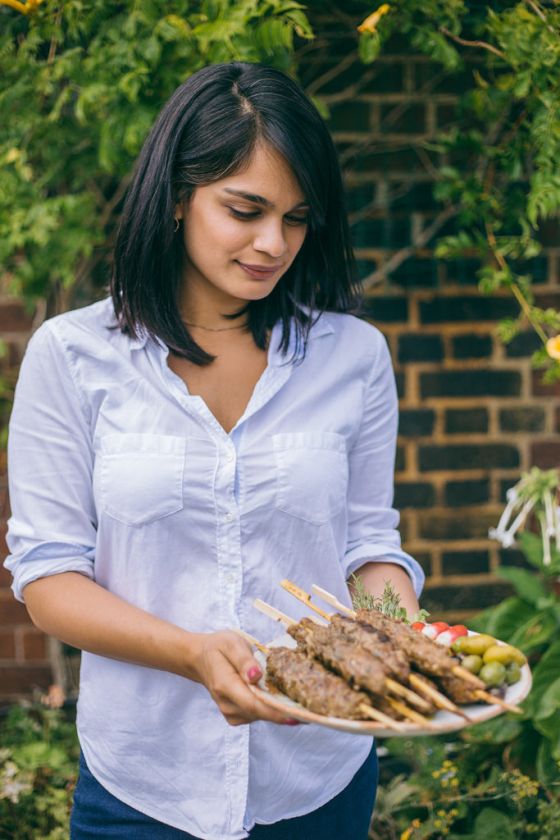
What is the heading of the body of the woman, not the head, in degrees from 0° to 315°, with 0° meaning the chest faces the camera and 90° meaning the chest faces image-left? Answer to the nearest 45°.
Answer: approximately 0°

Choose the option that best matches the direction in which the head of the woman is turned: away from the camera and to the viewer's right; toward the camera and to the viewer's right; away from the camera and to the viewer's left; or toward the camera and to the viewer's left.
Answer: toward the camera and to the viewer's right
